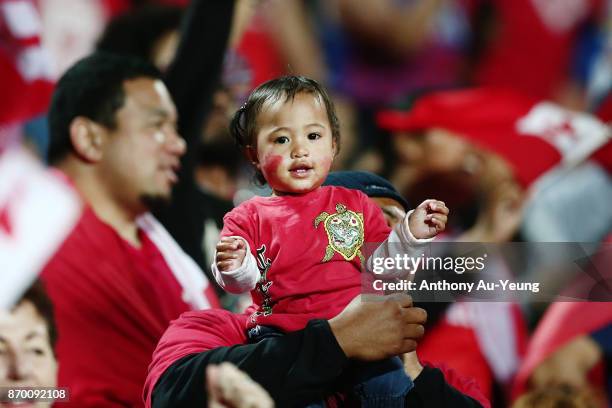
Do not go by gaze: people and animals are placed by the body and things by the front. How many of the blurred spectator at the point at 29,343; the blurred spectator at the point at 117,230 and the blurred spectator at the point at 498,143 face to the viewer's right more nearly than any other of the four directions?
1

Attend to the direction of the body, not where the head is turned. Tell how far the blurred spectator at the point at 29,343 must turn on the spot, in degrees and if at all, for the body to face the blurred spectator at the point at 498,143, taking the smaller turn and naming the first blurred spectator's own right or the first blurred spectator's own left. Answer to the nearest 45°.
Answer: approximately 90° to the first blurred spectator's own left

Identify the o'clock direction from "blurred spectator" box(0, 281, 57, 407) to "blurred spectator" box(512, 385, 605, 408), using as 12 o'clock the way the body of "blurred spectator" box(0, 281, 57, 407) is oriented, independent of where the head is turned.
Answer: "blurred spectator" box(512, 385, 605, 408) is roughly at 9 o'clock from "blurred spectator" box(0, 281, 57, 407).

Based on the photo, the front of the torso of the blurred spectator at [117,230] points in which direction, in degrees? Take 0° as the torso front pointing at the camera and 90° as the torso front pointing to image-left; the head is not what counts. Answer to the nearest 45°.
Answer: approximately 270°

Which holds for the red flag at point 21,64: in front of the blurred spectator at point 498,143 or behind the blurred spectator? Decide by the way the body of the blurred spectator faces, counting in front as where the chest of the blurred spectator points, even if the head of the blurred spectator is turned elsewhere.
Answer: in front
